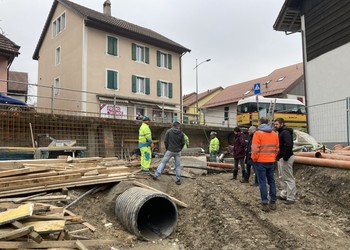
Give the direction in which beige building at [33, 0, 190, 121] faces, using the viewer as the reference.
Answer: facing the viewer and to the right of the viewer

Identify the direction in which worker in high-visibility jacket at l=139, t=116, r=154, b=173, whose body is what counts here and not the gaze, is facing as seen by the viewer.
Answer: to the viewer's right

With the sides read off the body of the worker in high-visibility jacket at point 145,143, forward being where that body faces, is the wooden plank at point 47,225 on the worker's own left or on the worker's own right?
on the worker's own right

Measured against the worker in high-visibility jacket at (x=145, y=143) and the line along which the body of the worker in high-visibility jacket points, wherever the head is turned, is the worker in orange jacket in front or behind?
in front

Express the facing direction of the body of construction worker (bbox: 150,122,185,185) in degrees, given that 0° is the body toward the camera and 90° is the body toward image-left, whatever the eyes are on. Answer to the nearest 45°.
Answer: approximately 180°

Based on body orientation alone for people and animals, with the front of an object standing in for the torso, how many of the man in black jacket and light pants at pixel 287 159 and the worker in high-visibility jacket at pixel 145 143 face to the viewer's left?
1

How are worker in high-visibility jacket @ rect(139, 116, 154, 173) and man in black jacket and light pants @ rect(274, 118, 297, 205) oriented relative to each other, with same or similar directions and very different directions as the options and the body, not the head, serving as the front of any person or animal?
very different directions

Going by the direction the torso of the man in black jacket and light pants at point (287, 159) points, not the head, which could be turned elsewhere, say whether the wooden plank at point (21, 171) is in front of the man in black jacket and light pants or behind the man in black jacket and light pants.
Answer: in front

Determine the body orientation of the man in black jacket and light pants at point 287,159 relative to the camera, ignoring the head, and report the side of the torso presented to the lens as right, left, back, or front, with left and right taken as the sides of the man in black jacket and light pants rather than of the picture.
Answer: left

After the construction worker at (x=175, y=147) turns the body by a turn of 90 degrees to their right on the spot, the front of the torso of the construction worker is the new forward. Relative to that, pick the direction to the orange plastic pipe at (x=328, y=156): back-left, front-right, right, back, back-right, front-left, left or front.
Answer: front

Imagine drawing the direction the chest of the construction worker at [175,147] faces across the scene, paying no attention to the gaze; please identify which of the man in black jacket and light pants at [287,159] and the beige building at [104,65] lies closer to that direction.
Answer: the beige building
